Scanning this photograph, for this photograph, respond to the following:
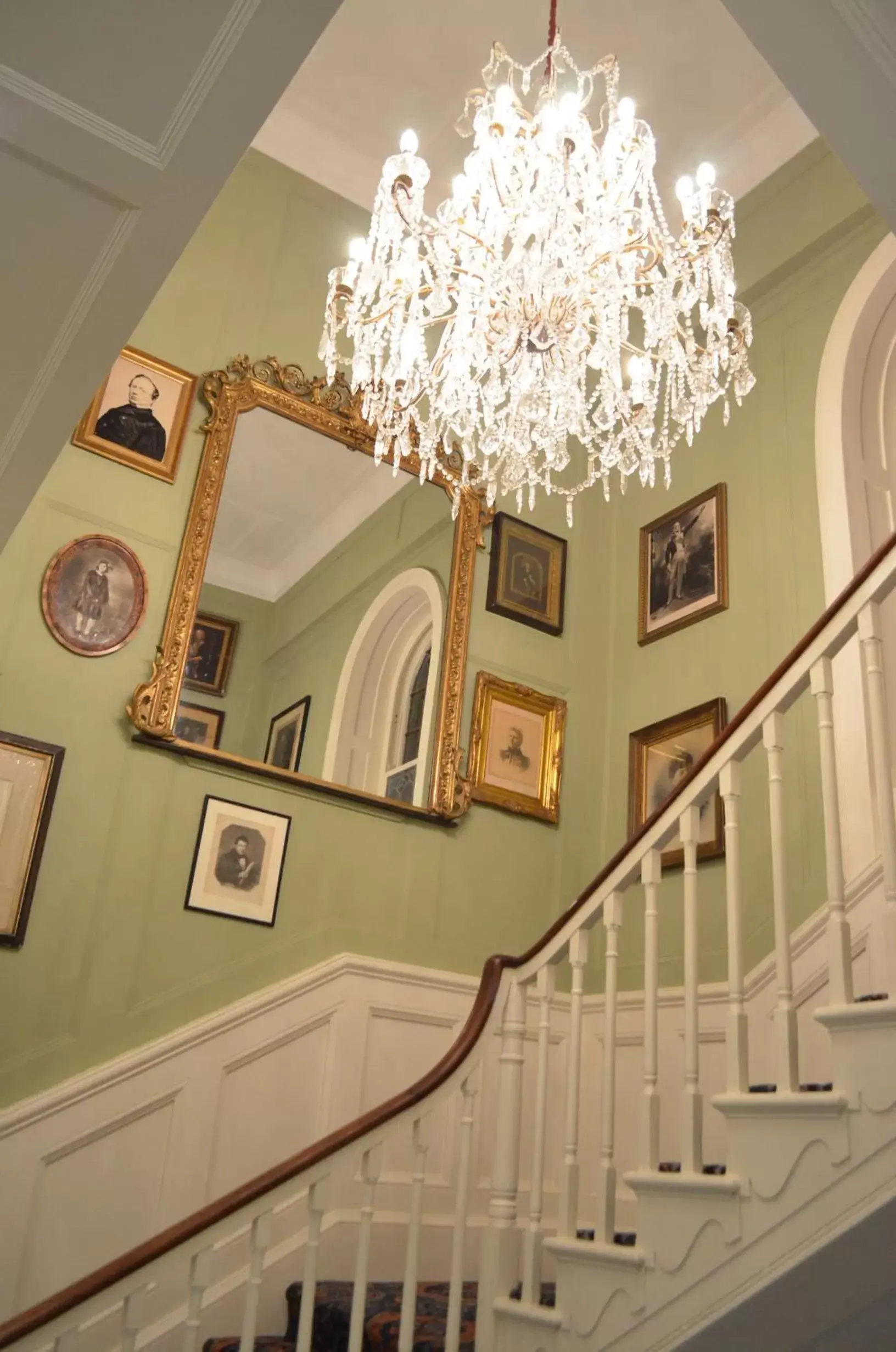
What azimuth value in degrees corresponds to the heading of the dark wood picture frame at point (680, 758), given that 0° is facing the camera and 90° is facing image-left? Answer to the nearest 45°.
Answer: approximately 45°

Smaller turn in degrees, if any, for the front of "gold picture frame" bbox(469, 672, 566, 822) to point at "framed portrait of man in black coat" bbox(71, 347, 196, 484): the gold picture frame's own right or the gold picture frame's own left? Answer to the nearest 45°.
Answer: approximately 90° to the gold picture frame's own right

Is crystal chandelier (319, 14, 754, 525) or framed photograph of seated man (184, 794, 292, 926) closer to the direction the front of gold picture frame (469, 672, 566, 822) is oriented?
the crystal chandelier

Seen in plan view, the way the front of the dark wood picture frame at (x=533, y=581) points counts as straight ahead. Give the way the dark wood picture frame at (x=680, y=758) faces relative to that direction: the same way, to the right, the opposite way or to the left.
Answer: to the right

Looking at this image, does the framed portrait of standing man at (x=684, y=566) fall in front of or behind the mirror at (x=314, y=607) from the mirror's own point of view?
in front

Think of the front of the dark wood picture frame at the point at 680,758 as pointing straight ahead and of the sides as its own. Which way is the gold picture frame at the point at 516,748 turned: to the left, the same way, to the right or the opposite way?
to the left

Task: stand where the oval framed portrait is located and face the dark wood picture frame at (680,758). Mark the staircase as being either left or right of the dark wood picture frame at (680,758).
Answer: right

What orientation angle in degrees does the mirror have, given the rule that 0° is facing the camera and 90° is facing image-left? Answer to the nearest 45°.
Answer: approximately 315°

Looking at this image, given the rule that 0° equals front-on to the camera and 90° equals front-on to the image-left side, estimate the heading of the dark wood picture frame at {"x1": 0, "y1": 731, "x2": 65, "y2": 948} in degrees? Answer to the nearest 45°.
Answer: approximately 315°

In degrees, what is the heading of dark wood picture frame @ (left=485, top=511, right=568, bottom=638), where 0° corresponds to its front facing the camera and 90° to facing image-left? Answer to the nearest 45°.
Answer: approximately 315°
